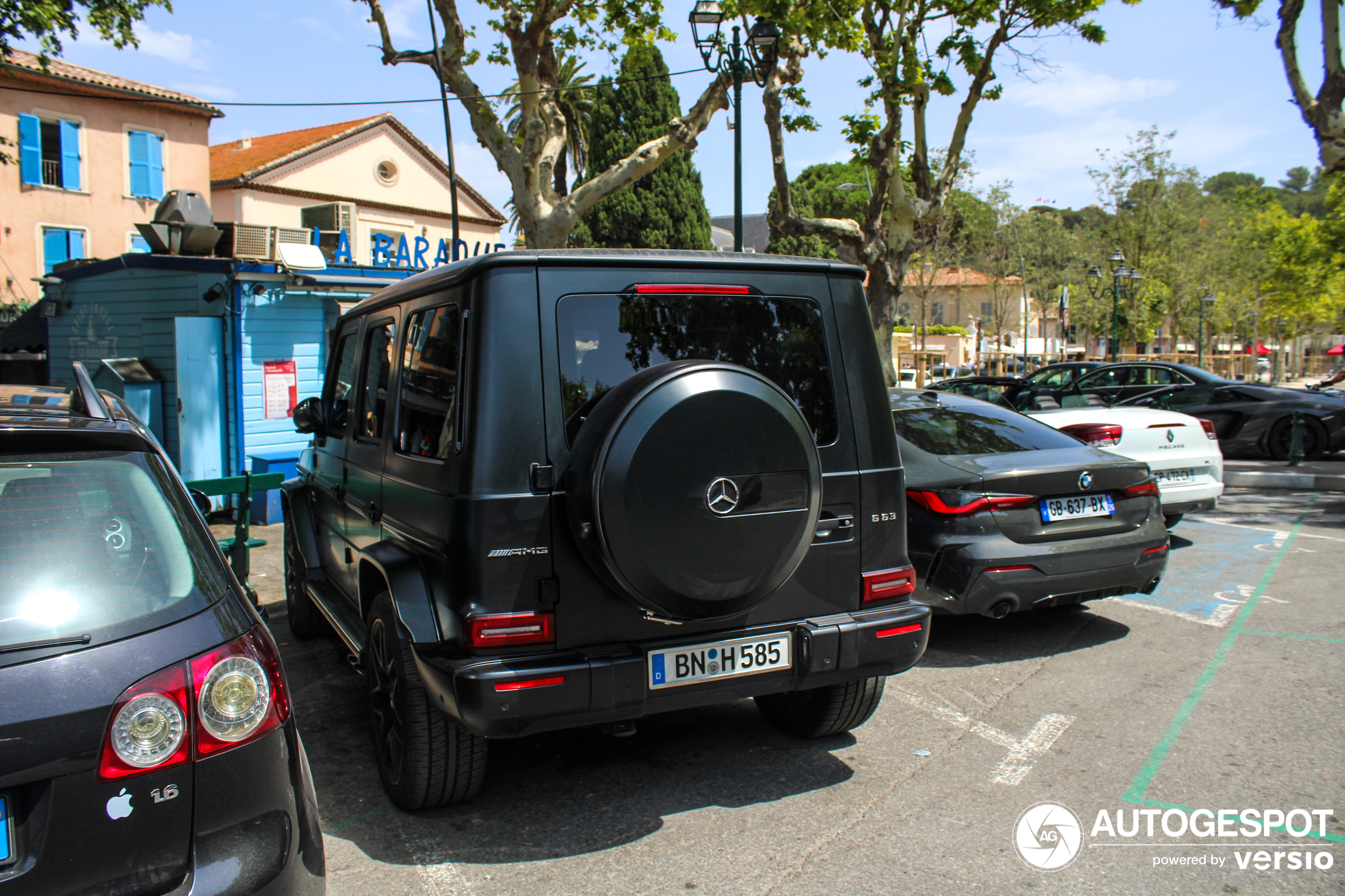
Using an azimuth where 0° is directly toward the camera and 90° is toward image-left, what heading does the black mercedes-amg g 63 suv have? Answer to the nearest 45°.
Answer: approximately 135°

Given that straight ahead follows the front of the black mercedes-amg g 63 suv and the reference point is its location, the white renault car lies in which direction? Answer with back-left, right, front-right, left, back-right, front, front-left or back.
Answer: right

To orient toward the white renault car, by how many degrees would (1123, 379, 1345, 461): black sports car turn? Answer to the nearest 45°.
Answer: approximately 90° to its left

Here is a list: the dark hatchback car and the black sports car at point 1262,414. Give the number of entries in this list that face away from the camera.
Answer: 1

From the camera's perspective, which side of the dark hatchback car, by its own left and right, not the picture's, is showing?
back

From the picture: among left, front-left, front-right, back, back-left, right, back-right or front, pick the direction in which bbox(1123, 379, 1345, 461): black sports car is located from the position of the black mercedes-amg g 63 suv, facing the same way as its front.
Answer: right

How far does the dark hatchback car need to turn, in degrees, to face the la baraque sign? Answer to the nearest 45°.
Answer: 0° — it already faces it

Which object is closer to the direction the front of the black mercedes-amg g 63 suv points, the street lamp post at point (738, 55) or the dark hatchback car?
the street lamp post

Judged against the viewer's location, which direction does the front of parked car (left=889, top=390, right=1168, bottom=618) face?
facing away from the viewer and to the left of the viewer

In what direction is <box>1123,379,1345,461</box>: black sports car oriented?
to the viewer's left

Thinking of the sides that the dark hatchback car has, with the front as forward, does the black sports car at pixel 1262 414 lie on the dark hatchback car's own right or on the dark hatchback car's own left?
on the dark hatchback car's own right

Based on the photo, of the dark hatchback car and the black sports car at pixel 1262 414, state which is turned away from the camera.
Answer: the dark hatchback car

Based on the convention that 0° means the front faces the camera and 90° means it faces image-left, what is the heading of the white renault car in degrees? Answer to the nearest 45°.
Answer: approximately 135°

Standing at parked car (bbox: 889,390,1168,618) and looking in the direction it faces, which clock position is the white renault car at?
The white renault car is roughly at 2 o'clock from the parked car.
